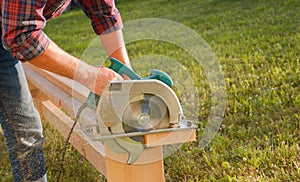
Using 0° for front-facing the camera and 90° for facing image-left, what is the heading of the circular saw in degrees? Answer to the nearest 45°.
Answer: approximately 270°

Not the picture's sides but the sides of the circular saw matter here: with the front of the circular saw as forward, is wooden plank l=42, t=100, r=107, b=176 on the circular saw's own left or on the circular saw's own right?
on the circular saw's own left
